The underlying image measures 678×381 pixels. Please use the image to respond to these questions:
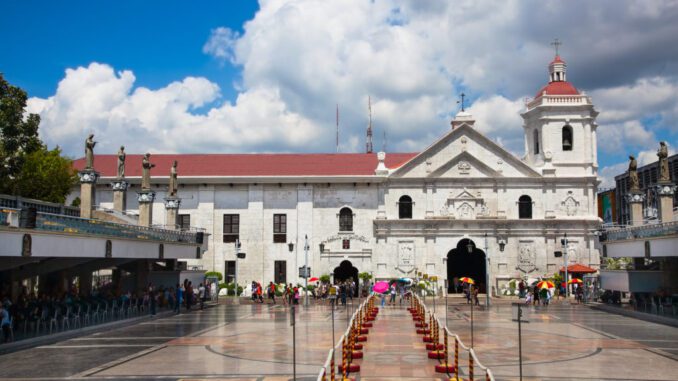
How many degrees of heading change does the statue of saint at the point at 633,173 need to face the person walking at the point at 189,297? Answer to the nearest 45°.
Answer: approximately 45° to its left

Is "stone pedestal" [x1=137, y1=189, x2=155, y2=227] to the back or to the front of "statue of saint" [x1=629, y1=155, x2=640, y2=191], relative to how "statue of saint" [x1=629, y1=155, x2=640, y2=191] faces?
to the front

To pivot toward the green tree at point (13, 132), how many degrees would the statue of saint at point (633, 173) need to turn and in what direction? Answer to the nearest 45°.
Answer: approximately 45° to its left

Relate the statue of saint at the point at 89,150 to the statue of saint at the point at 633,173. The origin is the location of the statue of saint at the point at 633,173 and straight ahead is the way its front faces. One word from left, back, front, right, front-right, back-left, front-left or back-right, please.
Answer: front-left

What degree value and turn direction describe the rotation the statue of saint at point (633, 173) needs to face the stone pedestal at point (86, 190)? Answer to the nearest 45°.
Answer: approximately 45° to its left

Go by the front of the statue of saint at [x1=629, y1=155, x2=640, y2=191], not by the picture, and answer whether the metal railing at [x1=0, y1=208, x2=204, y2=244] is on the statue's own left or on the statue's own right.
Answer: on the statue's own left

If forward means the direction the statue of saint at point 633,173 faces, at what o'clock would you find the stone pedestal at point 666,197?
The stone pedestal is roughly at 8 o'clock from the statue of saint.

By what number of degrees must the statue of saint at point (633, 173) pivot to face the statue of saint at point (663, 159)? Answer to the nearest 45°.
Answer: approximately 135° to its left

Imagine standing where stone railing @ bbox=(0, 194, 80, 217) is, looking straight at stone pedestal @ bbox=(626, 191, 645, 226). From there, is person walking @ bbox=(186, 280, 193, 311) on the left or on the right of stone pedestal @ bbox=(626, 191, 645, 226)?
left

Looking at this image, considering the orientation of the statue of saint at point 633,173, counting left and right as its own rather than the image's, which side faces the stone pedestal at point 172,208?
front

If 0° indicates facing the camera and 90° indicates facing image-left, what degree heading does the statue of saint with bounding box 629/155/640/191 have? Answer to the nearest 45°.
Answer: approximately 90°

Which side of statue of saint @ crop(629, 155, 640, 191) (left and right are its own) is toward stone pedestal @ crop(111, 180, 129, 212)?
front
